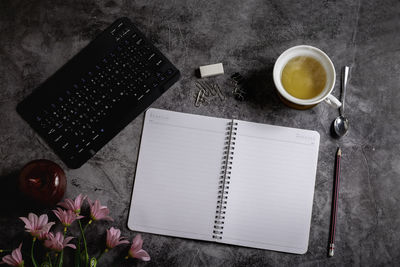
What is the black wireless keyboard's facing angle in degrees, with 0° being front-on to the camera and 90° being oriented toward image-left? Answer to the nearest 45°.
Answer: approximately 315°
